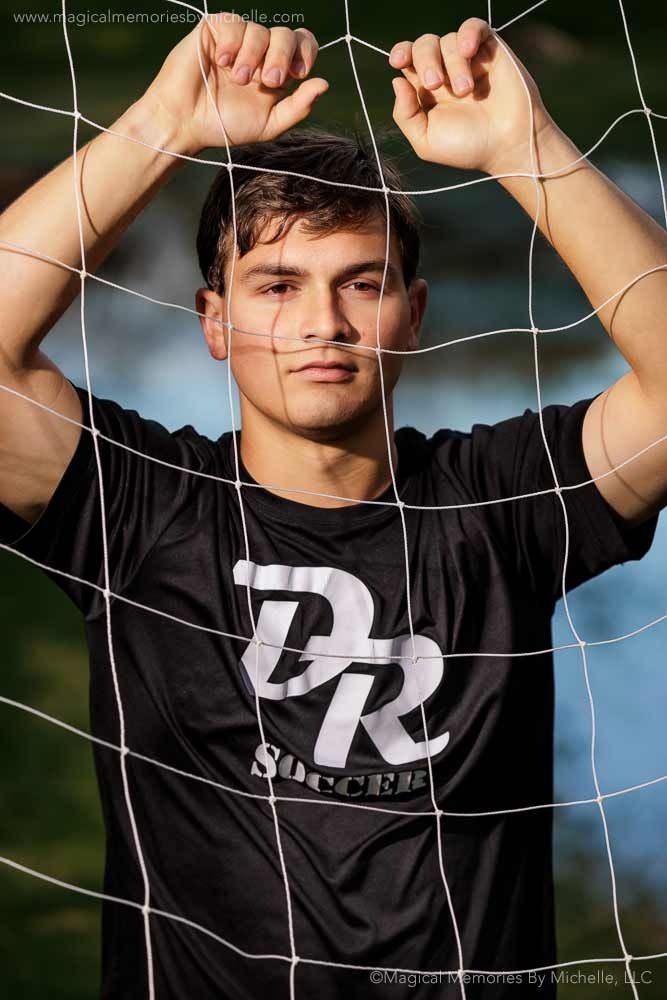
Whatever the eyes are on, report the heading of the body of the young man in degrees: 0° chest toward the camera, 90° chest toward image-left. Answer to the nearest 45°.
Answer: approximately 0°
